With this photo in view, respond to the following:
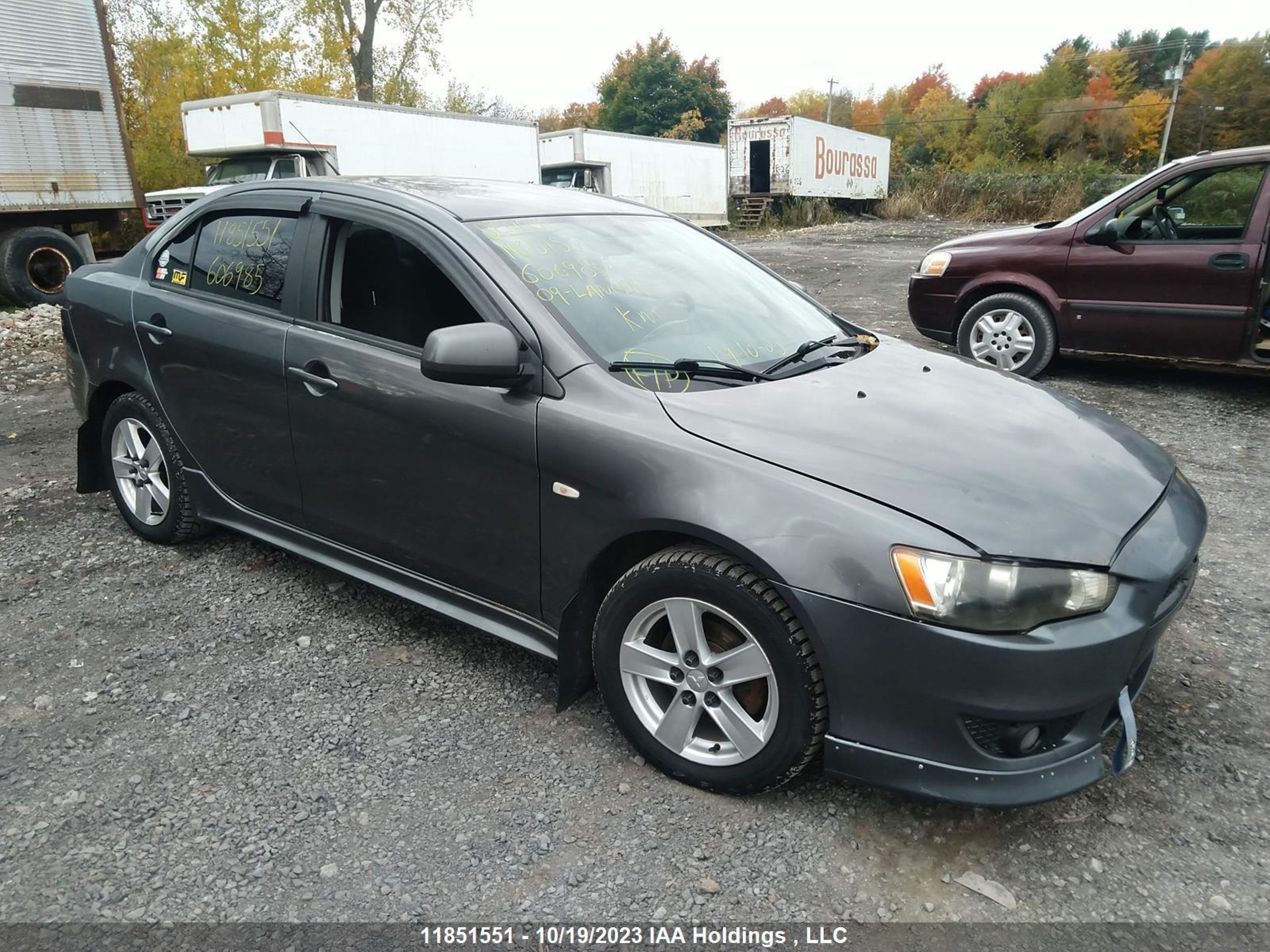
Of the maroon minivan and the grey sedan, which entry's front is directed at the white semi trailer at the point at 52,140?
the maroon minivan

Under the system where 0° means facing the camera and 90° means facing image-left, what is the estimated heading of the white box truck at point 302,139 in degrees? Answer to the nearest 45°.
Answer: approximately 45°

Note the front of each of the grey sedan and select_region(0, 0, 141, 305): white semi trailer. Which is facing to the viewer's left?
the white semi trailer

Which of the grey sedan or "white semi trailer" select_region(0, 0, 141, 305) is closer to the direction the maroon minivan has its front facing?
the white semi trailer

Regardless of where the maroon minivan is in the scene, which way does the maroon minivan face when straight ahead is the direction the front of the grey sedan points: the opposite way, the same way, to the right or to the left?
the opposite way

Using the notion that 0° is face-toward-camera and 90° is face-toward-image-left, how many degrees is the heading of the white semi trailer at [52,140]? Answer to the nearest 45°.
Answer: approximately 90°

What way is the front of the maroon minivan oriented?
to the viewer's left

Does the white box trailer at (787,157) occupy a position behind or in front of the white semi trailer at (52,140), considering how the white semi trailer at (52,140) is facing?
behind

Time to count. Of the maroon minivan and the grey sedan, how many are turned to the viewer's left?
1

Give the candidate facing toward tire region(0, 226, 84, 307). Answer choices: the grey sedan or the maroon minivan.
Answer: the maroon minivan

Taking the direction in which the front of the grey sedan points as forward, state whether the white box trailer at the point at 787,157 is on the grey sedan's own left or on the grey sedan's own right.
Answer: on the grey sedan's own left

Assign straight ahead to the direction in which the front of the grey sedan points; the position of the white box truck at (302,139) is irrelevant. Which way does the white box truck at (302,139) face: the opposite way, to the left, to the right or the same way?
to the right
